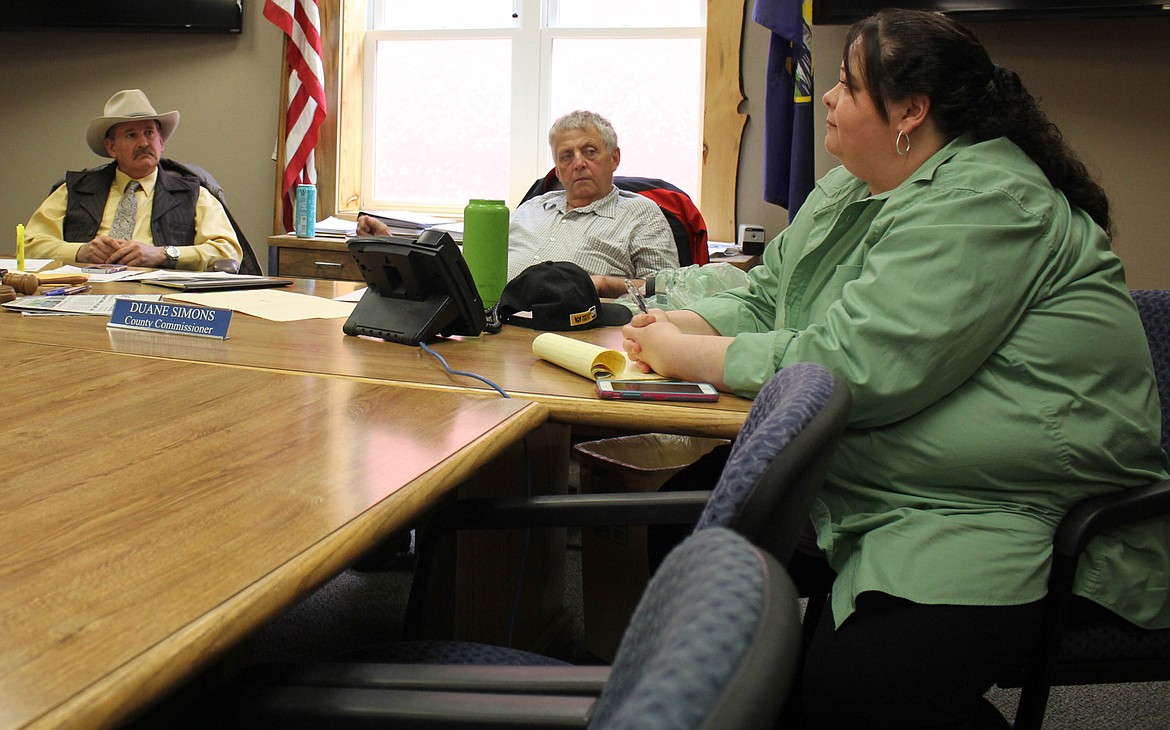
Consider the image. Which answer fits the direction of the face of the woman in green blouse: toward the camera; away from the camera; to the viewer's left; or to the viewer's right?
to the viewer's left

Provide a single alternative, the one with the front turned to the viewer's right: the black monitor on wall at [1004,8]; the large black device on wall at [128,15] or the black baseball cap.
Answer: the black baseball cap

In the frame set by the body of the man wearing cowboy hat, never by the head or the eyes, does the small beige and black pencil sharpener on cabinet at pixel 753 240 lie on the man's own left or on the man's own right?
on the man's own left

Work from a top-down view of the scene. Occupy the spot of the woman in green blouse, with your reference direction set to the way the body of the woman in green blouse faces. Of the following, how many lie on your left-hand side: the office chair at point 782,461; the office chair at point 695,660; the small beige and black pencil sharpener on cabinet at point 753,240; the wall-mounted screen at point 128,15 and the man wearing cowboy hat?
2

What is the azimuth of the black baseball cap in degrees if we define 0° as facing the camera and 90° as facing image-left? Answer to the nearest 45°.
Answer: approximately 270°

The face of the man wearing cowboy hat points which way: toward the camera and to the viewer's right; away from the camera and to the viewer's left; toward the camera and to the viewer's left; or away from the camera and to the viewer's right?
toward the camera and to the viewer's right

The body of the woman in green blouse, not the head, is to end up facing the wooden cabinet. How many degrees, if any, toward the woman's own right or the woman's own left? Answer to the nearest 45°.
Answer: approximately 45° to the woman's own right

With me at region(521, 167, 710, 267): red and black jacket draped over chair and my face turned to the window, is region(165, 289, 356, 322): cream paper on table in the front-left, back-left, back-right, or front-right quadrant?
back-left

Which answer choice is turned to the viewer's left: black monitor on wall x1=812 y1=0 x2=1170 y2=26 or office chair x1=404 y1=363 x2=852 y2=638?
the office chair

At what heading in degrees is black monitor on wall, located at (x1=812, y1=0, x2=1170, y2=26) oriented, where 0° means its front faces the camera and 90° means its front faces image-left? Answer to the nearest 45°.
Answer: approximately 0°

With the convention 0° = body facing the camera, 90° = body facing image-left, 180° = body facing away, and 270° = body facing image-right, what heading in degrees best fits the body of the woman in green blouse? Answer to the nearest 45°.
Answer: approximately 90°

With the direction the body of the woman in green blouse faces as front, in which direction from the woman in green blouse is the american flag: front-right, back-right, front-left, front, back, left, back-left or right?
front-right

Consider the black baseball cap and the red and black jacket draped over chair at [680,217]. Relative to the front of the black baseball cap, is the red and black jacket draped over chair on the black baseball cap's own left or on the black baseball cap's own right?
on the black baseball cap's own left

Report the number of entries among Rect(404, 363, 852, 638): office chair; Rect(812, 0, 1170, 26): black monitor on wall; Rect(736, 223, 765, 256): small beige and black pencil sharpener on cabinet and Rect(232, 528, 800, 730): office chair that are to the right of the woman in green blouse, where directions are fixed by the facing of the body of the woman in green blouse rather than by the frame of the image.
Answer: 2
